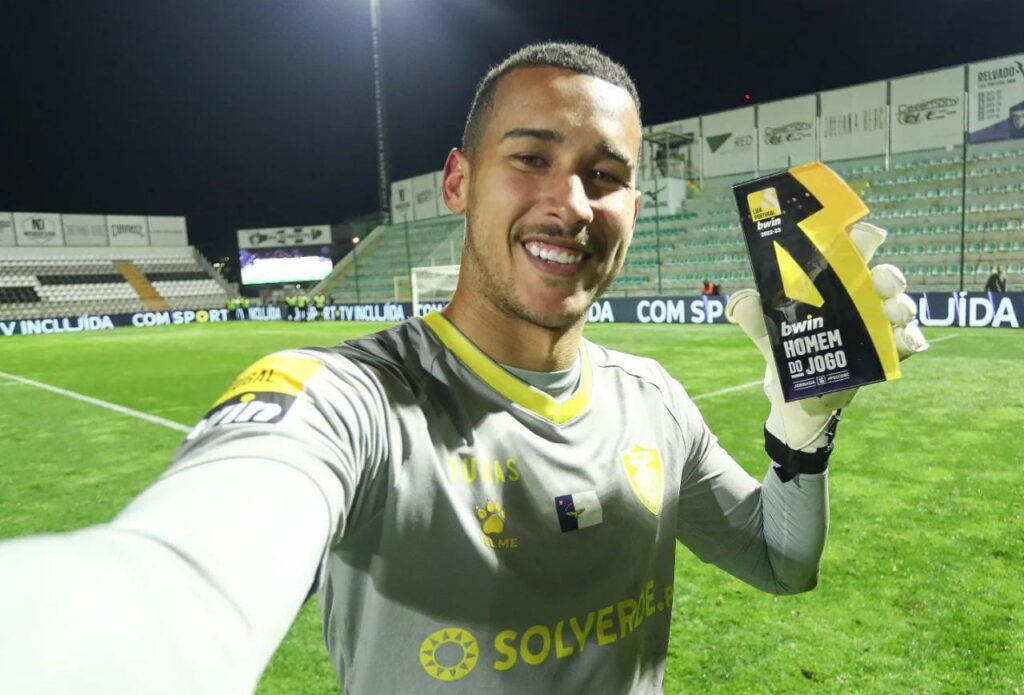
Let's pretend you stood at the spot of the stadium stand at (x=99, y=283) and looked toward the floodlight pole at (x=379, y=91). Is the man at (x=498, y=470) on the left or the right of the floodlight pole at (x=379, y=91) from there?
right

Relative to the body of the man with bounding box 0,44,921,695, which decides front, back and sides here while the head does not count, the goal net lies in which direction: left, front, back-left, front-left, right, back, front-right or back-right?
back-left

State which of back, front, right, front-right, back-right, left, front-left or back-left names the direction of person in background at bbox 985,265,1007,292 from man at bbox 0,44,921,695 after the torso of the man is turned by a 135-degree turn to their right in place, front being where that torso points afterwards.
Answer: back-right

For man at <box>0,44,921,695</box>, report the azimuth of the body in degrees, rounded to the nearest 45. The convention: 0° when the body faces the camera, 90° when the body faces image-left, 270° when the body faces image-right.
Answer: approximately 315°

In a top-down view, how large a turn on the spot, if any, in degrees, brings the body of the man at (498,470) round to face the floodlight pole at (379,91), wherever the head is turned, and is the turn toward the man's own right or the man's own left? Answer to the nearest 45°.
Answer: approximately 135° to the man's own left

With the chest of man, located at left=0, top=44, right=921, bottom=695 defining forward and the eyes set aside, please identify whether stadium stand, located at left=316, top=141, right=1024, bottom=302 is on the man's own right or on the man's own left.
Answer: on the man's own left

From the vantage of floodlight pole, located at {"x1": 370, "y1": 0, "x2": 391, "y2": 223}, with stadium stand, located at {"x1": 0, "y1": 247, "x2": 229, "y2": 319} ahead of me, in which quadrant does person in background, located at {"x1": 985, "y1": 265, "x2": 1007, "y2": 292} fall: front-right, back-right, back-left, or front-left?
back-left
